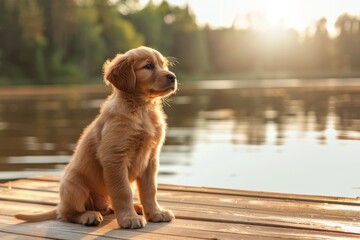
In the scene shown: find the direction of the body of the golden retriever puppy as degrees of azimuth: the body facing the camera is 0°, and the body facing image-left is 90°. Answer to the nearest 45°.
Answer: approximately 315°
